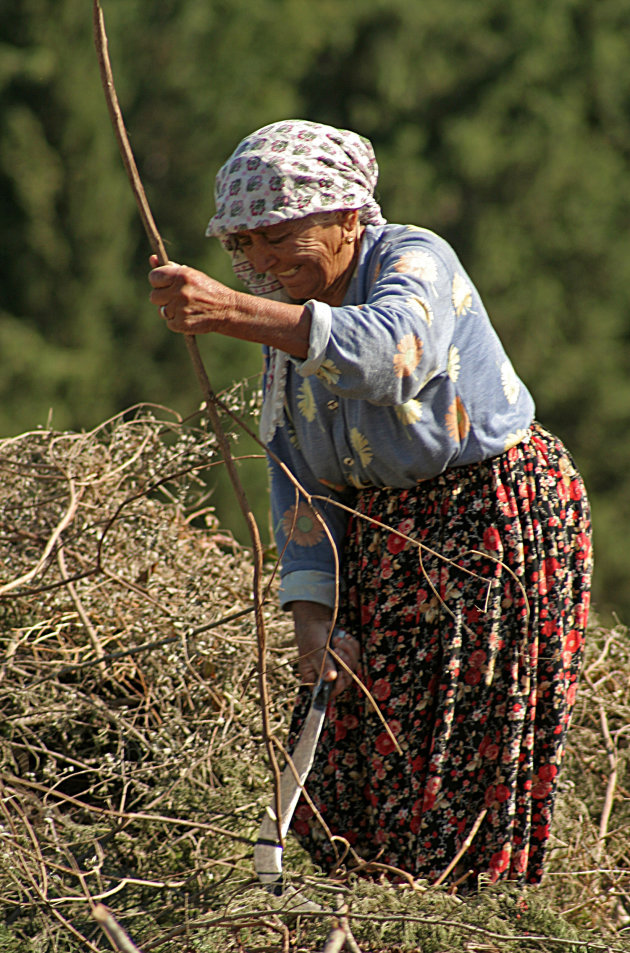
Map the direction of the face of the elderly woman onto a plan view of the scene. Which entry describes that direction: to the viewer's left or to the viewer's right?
to the viewer's left

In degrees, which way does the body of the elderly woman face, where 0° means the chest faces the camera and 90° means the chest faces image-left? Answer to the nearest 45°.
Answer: approximately 45°
